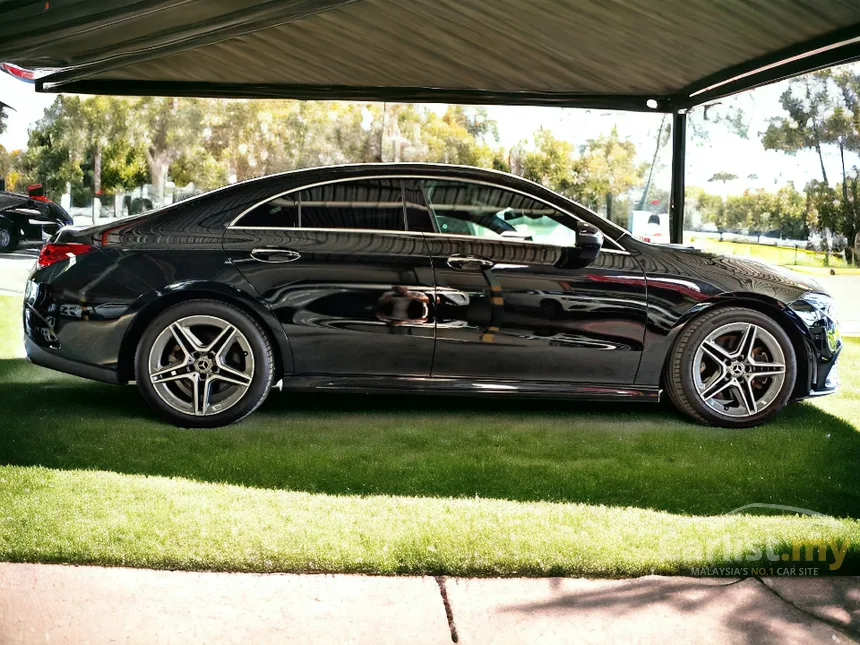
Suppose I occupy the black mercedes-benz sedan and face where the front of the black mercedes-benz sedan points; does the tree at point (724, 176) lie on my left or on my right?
on my left

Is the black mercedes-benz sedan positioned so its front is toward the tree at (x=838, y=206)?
no

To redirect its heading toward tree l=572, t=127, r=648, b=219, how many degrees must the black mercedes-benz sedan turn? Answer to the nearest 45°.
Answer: approximately 90° to its left

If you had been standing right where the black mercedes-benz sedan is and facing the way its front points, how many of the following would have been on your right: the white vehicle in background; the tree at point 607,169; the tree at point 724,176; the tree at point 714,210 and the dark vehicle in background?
0

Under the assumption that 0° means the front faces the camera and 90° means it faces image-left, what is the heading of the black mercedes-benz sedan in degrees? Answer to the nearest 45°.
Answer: approximately 270°

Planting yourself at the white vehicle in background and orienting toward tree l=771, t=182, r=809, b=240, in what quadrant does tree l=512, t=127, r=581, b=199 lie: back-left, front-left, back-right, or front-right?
back-left

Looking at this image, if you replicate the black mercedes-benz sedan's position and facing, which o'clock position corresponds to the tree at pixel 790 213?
The tree is roughly at 10 o'clock from the black mercedes-benz sedan.

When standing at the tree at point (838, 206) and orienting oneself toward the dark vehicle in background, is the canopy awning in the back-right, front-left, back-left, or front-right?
front-left

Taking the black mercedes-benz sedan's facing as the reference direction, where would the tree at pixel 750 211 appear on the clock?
The tree is roughly at 10 o'clock from the black mercedes-benz sedan.

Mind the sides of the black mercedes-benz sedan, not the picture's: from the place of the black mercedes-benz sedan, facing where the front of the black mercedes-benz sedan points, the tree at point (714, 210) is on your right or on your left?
on your left

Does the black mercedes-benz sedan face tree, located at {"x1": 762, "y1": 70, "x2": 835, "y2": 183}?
no

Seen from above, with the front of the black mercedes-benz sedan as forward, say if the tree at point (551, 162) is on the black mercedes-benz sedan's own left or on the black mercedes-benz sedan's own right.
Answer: on the black mercedes-benz sedan's own left

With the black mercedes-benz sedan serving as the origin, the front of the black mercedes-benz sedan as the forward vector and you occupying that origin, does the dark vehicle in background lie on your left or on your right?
on your left

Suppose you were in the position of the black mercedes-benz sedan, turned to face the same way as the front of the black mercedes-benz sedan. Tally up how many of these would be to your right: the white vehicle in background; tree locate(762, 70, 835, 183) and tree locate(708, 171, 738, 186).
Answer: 0
